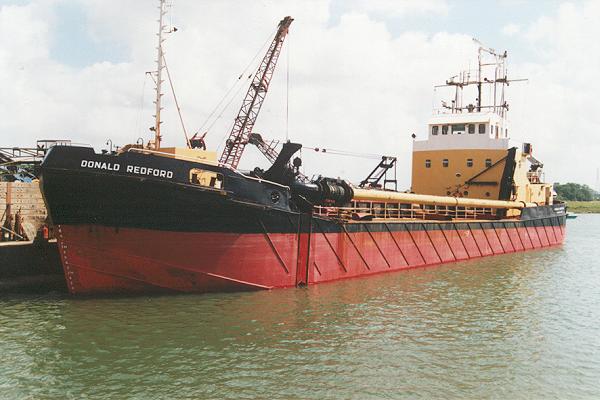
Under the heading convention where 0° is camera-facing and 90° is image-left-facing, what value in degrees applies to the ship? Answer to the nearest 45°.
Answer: approximately 45°
